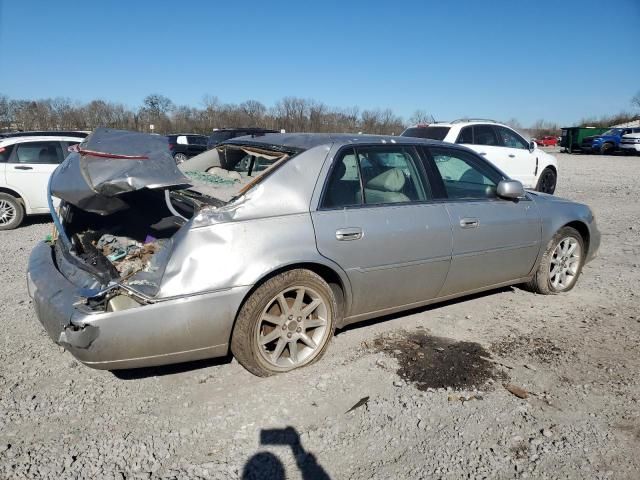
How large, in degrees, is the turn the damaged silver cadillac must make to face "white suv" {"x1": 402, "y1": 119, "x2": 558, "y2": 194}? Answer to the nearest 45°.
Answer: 0° — it already faces it

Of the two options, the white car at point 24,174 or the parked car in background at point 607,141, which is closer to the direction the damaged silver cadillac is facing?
the parked car in background

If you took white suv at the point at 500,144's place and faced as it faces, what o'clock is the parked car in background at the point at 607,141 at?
The parked car in background is roughly at 11 o'clock from the white suv.
